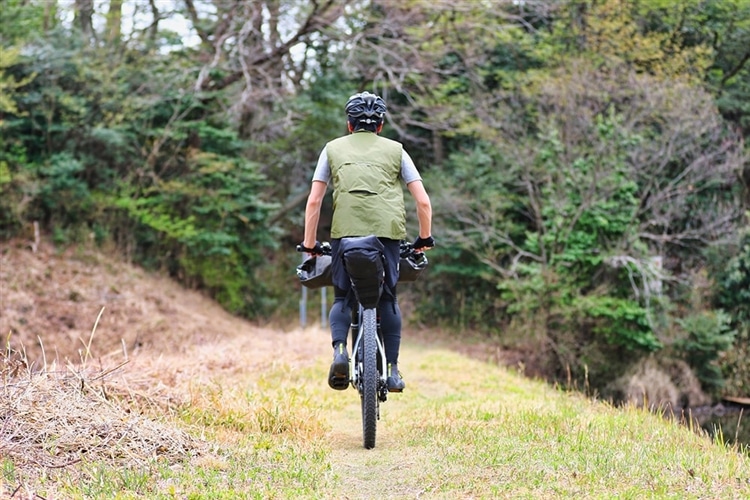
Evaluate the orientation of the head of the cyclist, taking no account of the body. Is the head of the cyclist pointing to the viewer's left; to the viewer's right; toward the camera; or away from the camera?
away from the camera

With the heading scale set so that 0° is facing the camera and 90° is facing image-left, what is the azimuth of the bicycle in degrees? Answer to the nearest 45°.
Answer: approximately 180°

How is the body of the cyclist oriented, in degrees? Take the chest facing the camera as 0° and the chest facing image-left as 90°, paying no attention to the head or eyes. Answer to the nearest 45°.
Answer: approximately 180°
